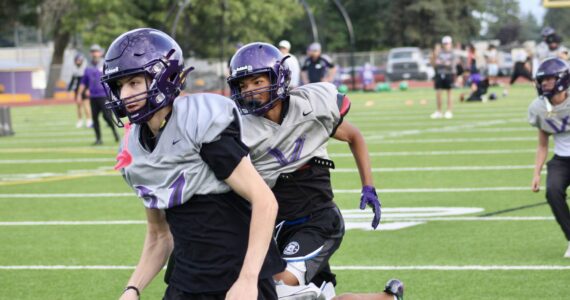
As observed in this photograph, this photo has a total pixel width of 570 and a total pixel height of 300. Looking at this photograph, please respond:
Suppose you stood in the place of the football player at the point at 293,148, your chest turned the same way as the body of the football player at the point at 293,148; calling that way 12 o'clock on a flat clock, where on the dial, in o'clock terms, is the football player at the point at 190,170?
the football player at the point at 190,170 is roughly at 11 o'clock from the football player at the point at 293,148.

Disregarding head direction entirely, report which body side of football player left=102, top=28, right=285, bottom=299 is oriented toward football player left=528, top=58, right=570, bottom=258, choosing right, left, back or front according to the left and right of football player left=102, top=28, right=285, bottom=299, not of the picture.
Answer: back

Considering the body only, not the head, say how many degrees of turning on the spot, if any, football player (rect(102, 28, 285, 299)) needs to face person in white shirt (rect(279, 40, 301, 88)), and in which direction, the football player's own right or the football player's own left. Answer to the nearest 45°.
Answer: approximately 135° to the football player's own right

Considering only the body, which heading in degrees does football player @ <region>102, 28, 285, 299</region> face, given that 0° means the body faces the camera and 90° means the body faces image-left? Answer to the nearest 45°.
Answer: approximately 45°

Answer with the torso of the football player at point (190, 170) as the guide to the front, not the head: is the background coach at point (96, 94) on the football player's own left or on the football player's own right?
on the football player's own right

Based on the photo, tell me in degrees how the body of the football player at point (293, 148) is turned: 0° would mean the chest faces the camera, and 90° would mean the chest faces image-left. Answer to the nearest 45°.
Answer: approximately 45°

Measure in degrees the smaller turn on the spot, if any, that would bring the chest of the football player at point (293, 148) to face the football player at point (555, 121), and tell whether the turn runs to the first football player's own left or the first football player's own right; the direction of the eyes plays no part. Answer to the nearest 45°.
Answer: approximately 180°

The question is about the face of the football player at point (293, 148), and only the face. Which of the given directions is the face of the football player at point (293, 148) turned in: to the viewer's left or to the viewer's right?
to the viewer's left

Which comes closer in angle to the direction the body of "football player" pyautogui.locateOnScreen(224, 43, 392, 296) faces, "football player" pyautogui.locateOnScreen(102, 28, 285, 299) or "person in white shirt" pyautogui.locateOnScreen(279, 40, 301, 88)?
the football player

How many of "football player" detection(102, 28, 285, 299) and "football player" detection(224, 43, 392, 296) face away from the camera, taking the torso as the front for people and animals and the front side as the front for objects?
0
